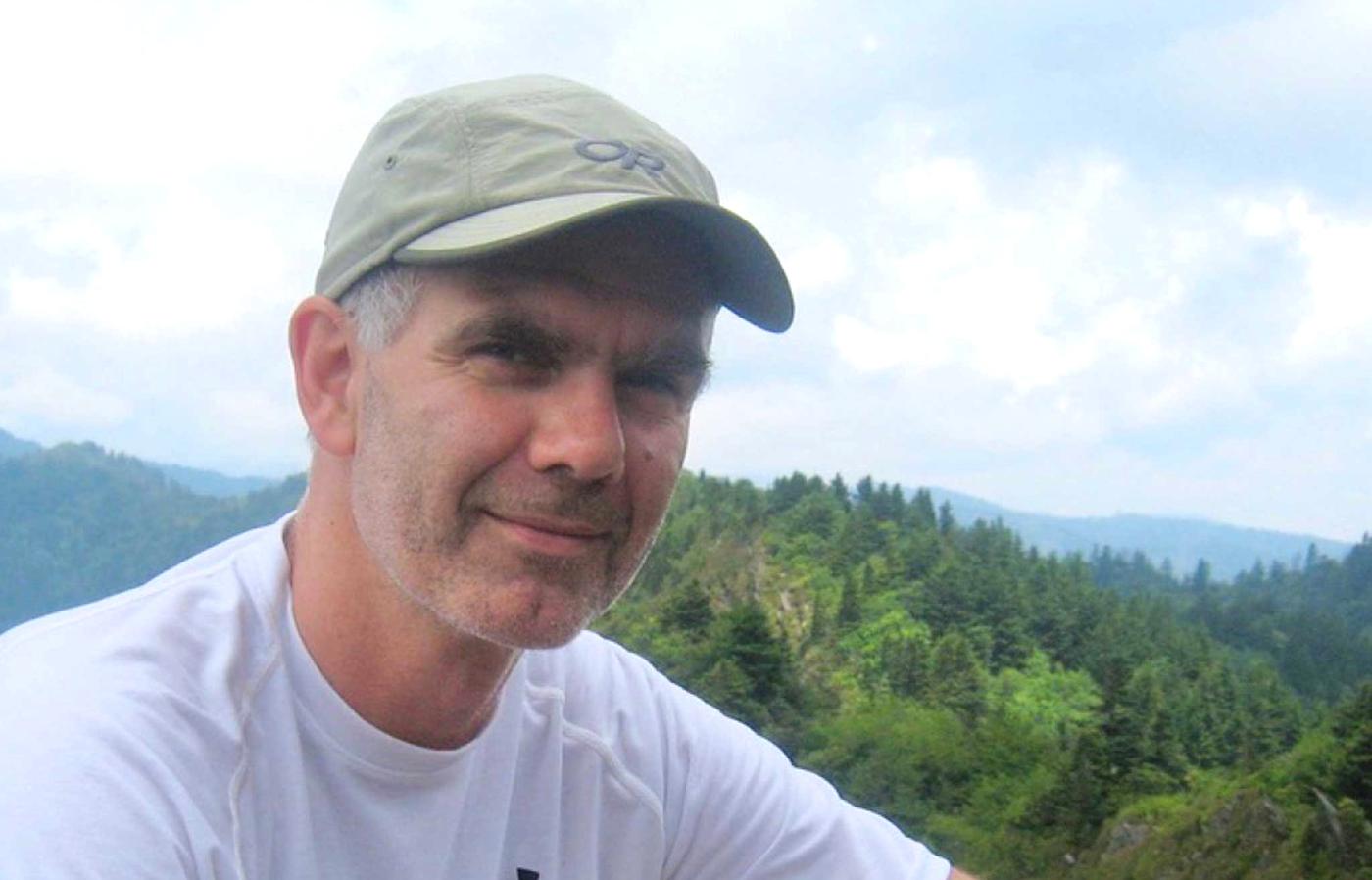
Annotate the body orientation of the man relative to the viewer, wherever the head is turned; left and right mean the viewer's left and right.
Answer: facing the viewer and to the right of the viewer

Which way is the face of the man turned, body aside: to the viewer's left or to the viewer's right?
to the viewer's right
